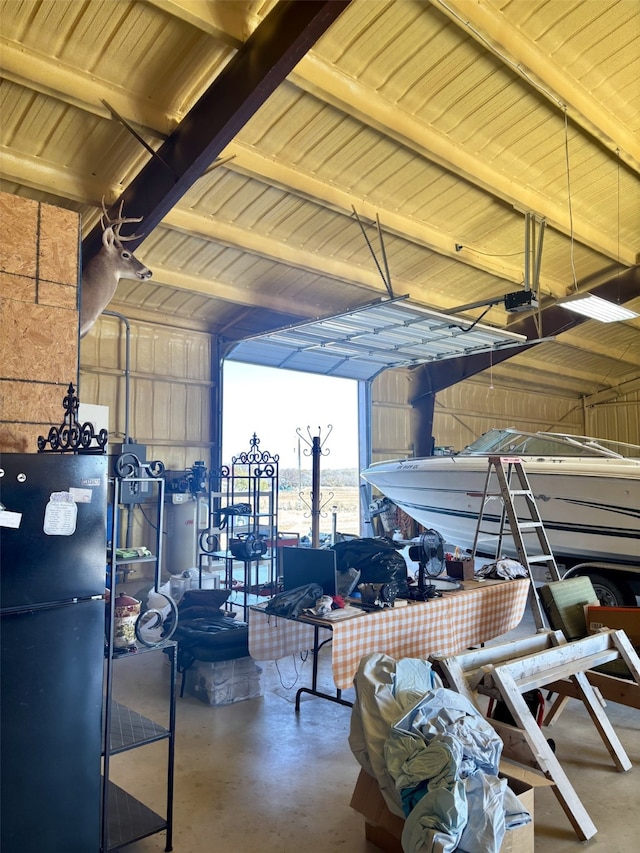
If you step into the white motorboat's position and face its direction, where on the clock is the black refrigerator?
The black refrigerator is roughly at 10 o'clock from the white motorboat.

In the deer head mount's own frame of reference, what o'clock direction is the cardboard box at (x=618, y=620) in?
The cardboard box is roughly at 1 o'clock from the deer head mount.

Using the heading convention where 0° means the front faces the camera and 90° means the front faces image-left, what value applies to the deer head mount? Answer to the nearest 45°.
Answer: approximately 270°

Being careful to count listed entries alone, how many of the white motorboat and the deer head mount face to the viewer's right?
1

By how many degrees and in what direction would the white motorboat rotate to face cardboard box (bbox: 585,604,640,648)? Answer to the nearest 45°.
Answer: approximately 90° to its left

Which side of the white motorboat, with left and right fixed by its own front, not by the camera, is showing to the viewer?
left

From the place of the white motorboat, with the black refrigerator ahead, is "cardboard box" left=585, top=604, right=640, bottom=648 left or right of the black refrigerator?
left

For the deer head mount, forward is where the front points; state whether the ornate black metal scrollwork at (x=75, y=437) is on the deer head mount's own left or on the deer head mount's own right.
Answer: on the deer head mount's own right

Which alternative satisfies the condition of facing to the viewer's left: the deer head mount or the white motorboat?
the white motorboat

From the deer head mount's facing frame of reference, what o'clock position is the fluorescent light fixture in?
The fluorescent light fixture is roughly at 12 o'clock from the deer head mount.
